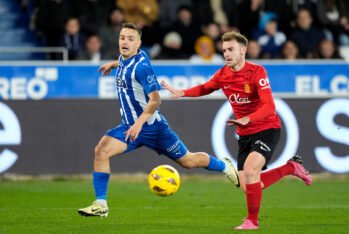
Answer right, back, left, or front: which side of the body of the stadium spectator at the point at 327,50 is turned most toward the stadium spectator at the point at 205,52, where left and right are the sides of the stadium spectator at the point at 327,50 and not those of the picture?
right

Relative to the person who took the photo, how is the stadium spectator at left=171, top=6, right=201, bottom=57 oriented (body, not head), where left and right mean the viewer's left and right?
facing the viewer

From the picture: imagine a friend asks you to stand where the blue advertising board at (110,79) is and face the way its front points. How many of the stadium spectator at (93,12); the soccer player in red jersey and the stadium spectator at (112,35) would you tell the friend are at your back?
2

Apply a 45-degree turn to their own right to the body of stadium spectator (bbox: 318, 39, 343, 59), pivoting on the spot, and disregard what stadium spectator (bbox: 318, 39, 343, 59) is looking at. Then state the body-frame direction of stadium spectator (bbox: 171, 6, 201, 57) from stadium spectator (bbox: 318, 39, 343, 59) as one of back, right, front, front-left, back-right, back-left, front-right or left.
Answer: front-right

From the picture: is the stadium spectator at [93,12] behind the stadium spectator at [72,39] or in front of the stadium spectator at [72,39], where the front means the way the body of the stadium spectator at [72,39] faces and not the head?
behind

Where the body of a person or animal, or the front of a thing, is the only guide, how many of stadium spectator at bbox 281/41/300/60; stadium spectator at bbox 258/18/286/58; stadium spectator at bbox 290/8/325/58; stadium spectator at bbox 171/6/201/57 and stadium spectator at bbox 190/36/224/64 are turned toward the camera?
5

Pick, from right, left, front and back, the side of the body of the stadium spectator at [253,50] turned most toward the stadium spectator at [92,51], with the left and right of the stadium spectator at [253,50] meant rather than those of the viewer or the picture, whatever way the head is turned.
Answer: right

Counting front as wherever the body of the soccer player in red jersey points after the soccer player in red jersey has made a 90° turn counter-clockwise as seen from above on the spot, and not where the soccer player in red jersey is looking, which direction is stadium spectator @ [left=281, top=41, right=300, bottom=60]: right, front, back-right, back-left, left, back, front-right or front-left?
back-left

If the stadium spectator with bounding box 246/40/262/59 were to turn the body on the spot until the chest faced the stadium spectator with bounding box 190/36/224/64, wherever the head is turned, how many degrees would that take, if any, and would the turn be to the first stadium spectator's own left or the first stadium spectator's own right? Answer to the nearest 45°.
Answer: approximately 90° to the first stadium spectator's own right

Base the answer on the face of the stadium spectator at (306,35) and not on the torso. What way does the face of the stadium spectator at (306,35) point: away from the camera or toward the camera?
toward the camera

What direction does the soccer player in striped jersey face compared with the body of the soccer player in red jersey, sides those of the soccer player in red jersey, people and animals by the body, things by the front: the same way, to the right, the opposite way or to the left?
the same way

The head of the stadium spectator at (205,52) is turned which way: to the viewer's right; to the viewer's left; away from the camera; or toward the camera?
toward the camera

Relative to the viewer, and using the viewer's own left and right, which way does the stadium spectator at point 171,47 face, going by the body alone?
facing the viewer

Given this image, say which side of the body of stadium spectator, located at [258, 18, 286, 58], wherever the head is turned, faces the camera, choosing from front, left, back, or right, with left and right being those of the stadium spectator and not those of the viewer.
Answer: front

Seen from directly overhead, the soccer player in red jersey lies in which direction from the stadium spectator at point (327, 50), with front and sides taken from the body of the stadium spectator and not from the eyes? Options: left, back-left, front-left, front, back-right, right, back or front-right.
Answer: front

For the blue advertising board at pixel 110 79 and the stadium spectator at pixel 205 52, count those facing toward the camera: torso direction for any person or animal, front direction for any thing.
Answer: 2

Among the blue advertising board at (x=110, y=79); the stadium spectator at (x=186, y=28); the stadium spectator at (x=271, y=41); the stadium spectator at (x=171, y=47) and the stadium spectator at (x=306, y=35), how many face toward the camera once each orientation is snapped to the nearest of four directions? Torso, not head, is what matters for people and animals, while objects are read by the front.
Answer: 5
